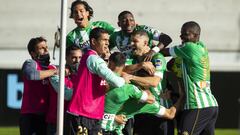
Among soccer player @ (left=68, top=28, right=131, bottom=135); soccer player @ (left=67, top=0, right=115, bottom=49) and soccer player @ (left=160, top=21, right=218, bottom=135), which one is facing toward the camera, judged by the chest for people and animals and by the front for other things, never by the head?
soccer player @ (left=67, top=0, right=115, bottom=49)

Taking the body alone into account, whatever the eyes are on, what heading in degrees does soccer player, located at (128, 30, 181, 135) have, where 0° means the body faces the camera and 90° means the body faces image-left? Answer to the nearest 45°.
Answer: approximately 90°

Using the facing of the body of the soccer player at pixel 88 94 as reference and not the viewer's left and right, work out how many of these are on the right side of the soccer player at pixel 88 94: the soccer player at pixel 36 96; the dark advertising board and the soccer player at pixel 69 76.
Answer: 0

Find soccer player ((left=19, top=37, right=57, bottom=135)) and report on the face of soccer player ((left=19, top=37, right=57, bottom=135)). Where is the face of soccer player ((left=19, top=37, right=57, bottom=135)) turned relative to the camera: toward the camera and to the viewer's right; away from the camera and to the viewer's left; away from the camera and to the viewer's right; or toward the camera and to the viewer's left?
toward the camera and to the viewer's right

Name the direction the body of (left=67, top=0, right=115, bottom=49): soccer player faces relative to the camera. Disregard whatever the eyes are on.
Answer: toward the camera

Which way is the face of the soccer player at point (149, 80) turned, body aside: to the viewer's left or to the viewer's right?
to the viewer's left

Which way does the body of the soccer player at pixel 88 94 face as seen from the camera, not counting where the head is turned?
to the viewer's right

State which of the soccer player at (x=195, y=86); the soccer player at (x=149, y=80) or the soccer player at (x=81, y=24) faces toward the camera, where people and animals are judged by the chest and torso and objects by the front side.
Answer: the soccer player at (x=81, y=24)

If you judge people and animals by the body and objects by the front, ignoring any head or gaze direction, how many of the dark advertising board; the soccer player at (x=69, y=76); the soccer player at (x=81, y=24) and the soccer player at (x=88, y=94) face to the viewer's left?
0

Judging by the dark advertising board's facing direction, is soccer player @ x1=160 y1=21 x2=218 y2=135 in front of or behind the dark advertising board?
in front

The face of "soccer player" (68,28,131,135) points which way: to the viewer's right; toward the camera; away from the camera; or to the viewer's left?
to the viewer's right
